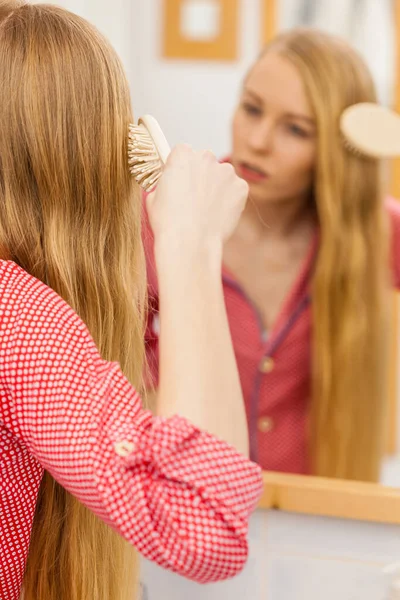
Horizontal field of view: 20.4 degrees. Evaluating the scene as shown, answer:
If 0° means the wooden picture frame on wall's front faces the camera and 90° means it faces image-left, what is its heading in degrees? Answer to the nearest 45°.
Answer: approximately 0°
